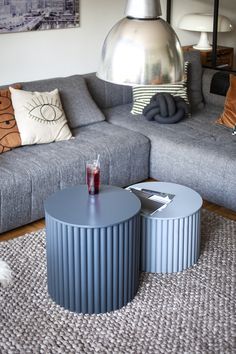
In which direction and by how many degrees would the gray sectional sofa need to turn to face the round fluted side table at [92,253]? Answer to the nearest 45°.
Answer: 0° — it already faces it

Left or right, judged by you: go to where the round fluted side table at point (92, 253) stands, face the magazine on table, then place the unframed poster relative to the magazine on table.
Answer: left

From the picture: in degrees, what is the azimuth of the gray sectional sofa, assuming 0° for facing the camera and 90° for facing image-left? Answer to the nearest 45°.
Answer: approximately 0°

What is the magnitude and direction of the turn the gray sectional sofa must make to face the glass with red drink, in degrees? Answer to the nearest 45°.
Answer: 0° — it already faces it

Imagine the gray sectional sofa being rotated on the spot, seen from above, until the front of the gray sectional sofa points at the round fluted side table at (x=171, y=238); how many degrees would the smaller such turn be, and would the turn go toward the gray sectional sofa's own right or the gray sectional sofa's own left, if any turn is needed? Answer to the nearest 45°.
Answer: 0° — it already faces it

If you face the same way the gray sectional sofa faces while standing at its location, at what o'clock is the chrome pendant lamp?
The chrome pendant lamp is roughly at 12 o'clock from the gray sectional sofa.

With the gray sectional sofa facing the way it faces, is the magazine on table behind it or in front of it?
in front

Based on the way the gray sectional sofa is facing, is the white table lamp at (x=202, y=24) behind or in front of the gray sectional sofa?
behind

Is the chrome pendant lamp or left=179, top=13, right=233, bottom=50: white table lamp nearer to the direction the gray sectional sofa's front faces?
the chrome pendant lamp
